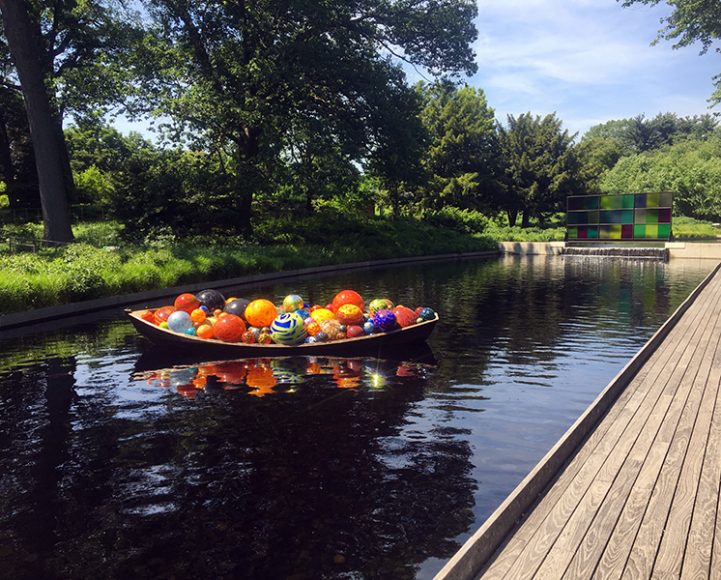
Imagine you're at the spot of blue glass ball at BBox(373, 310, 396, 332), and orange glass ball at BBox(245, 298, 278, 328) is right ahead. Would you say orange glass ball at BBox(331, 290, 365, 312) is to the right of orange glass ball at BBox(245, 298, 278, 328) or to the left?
right

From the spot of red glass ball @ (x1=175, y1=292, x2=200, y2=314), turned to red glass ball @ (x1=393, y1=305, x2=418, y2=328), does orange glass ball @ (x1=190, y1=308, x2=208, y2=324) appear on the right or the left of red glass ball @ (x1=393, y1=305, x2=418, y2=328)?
right
